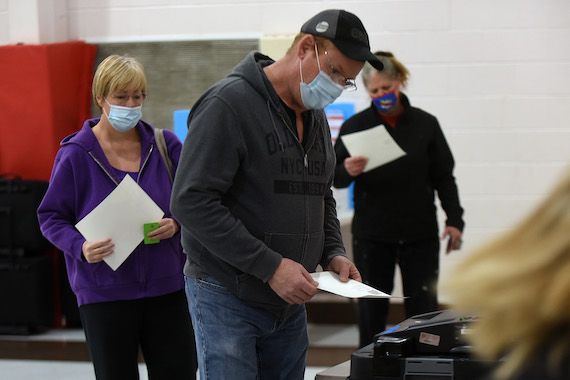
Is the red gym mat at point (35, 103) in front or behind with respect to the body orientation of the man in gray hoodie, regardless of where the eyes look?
behind

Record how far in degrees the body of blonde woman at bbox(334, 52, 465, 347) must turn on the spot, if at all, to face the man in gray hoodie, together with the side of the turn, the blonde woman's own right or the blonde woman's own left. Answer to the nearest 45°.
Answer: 0° — they already face them

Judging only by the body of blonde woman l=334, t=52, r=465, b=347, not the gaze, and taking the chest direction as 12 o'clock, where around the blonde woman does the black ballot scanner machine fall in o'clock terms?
The black ballot scanner machine is roughly at 12 o'clock from the blonde woman.

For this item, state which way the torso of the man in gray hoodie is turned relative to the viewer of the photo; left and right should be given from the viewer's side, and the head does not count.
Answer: facing the viewer and to the right of the viewer

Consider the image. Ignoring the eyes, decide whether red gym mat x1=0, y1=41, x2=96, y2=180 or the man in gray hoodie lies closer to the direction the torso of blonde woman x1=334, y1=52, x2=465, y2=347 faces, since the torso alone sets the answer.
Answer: the man in gray hoodie

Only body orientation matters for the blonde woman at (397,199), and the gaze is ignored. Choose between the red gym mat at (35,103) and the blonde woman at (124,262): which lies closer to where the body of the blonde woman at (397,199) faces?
the blonde woman

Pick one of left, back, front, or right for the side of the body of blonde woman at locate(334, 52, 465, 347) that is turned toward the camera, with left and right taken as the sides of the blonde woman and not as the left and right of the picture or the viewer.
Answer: front

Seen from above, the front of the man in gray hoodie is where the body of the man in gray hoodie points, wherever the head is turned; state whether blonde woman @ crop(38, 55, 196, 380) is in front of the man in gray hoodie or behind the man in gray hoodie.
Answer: behind

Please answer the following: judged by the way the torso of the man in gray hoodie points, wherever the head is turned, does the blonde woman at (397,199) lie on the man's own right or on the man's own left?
on the man's own left

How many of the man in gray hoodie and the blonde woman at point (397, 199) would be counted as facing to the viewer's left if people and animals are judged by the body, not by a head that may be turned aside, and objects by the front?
0

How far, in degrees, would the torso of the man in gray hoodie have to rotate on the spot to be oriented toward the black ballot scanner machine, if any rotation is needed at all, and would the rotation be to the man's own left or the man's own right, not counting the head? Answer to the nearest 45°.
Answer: approximately 45° to the man's own left

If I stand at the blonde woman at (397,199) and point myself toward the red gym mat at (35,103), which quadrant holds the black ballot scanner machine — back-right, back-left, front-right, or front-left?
back-left

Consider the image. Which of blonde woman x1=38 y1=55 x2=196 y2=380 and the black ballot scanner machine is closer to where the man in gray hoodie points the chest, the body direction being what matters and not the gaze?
the black ballot scanner machine
